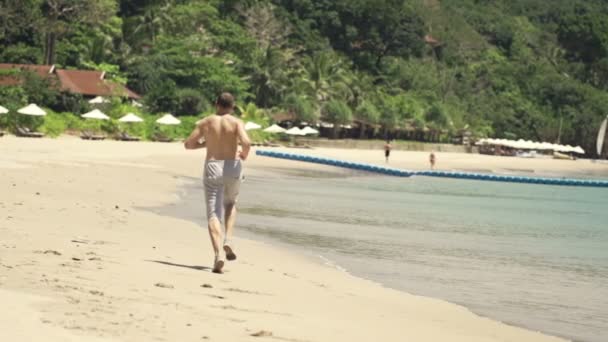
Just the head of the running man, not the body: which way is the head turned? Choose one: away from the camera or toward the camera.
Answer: away from the camera

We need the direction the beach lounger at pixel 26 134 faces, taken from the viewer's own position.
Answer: facing to the right of the viewer

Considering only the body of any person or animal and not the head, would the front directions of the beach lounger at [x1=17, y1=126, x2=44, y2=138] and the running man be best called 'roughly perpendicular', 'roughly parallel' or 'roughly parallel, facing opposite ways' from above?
roughly perpendicular

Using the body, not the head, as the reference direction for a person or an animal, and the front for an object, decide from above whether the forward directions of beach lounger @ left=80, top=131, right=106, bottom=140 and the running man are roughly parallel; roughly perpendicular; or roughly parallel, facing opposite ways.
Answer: roughly perpendicular

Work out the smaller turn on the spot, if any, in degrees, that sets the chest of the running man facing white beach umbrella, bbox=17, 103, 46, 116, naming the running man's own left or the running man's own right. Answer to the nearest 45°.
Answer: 0° — they already face it

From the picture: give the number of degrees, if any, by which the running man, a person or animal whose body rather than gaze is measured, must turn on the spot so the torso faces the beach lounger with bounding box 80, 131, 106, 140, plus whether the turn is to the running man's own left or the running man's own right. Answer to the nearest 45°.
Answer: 0° — they already face it

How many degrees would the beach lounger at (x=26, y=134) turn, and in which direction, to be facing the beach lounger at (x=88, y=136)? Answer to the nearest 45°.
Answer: approximately 45° to its left

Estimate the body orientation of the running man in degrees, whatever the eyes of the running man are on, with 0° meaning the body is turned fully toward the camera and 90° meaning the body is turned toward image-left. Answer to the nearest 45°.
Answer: approximately 180°

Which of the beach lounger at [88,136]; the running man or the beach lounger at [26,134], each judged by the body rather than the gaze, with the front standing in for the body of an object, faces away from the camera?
the running man
